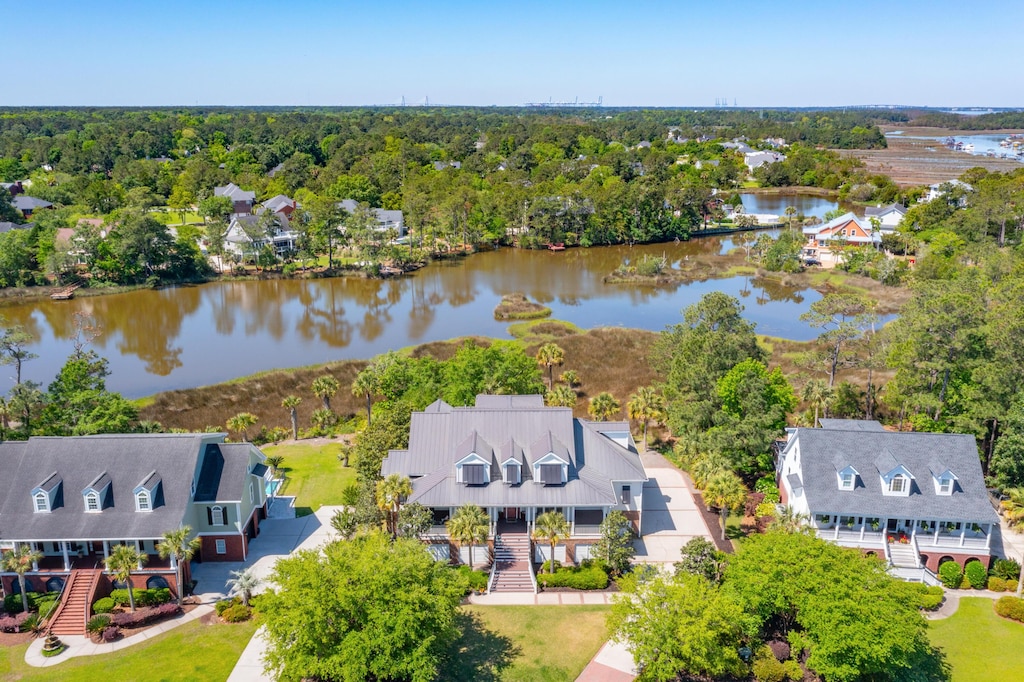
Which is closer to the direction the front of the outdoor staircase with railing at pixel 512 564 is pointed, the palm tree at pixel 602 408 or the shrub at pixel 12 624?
the shrub

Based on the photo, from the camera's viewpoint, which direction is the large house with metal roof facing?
toward the camera

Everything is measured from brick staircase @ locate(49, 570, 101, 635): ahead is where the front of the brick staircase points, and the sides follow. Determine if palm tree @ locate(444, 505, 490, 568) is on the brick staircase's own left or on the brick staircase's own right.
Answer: on the brick staircase's own left

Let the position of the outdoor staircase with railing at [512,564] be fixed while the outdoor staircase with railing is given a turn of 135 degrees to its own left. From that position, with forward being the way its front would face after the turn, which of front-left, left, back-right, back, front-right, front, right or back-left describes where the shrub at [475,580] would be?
back

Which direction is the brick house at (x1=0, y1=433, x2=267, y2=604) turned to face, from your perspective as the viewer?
facing the viewer

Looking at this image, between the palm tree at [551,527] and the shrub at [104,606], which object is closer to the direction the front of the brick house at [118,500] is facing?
the shrub

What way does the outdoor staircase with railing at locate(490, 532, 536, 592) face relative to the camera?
toward the camera
